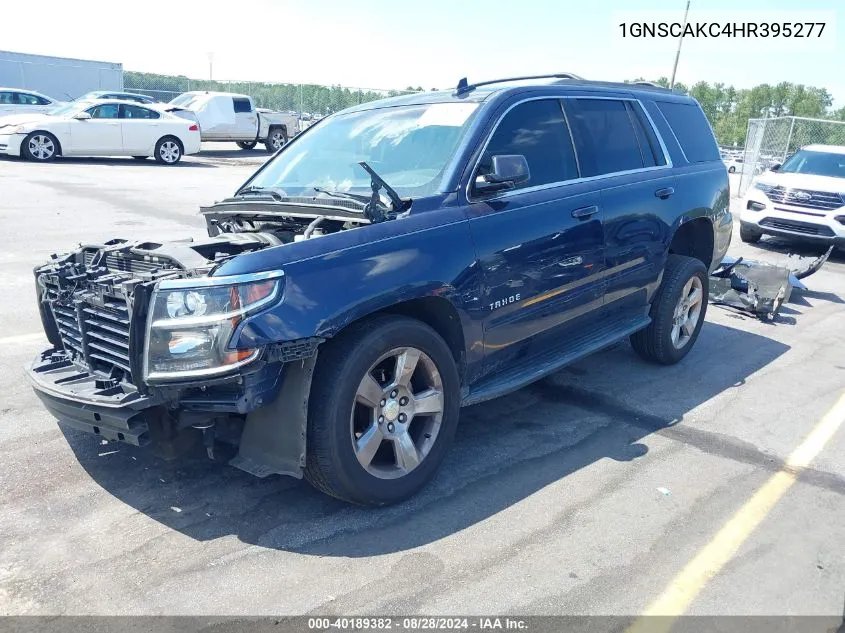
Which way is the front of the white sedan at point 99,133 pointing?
to the viewer's left

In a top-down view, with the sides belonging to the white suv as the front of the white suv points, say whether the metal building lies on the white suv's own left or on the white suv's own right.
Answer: on the white suv's own right

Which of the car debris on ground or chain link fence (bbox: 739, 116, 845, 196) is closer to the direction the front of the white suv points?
the car debris on ground

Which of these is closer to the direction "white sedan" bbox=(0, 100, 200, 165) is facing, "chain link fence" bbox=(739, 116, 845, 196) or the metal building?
the metal building

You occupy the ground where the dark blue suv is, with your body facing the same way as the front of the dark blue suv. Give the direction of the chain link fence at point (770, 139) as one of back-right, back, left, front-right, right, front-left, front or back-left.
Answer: back

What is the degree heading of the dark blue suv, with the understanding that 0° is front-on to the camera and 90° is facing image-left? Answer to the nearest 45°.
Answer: approximately 45°

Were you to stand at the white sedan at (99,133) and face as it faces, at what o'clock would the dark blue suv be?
The dark blue suv is roughly at 9 o'clock from the white sedan.

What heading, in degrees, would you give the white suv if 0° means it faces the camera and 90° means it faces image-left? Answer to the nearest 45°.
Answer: approximately 45°

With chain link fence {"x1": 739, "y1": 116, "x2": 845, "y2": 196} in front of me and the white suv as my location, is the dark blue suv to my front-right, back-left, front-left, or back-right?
back-left

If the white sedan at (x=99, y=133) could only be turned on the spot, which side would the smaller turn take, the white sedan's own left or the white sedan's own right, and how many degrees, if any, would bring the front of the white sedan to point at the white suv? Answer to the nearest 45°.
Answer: approximately 135° to the white sedan's own left

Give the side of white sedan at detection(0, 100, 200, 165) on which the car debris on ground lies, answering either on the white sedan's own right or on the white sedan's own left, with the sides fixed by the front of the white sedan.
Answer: on the white sedan's own left
